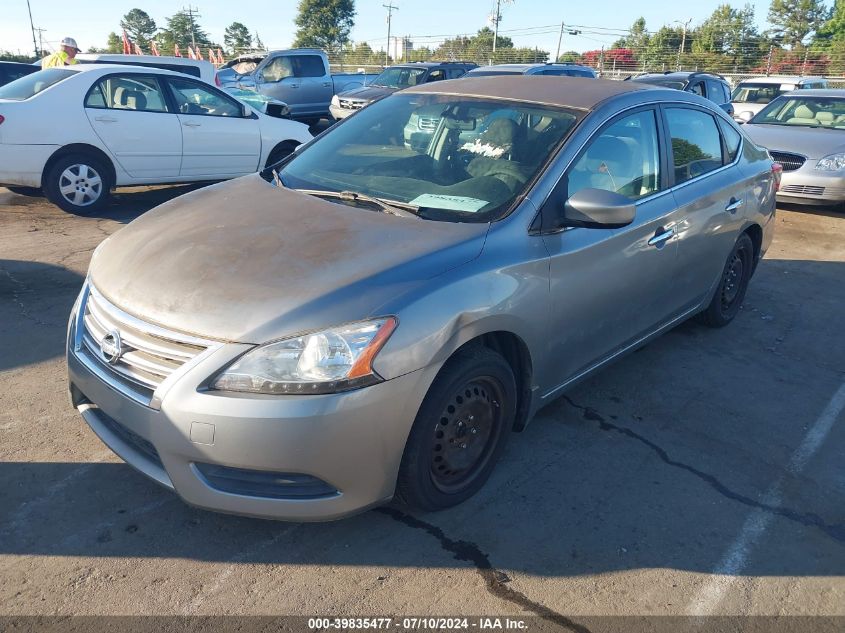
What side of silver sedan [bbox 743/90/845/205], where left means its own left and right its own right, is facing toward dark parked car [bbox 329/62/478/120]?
right

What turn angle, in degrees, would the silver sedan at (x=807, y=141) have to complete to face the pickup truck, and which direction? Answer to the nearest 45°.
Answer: approximately 45° to its right

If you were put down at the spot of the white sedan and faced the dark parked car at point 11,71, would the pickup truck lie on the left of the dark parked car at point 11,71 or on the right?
right

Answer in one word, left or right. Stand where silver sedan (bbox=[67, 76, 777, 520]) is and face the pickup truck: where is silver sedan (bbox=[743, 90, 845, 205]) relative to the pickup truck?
right

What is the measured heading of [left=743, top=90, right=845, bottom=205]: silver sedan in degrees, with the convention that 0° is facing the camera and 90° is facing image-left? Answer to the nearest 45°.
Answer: approximately 45°

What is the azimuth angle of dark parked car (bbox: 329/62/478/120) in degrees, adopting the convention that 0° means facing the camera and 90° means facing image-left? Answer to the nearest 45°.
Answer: approximately 45°

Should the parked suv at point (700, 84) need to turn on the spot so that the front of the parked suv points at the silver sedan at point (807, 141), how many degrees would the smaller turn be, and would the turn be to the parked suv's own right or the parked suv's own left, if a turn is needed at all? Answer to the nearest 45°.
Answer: approximately 45° to the parked suv's own left

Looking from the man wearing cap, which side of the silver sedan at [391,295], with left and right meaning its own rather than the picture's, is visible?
right

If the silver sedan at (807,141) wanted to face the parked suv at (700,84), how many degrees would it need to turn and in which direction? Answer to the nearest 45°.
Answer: approximately 135° to its right
